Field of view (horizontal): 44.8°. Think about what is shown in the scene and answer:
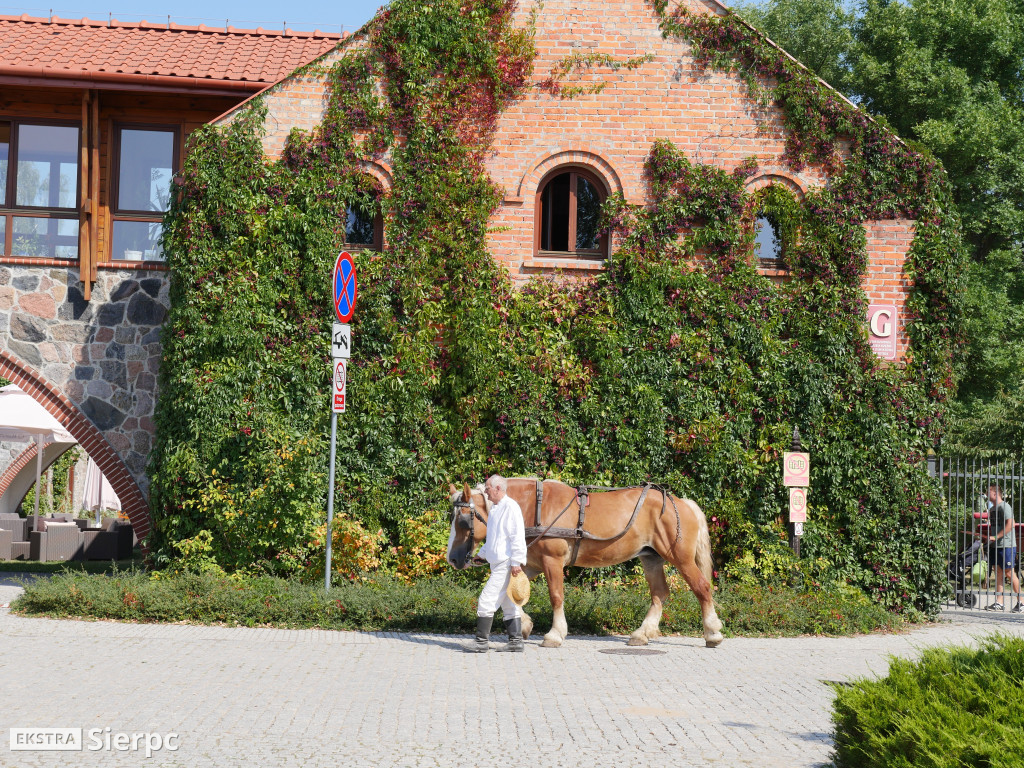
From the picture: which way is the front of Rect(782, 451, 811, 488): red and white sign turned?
toward the camera

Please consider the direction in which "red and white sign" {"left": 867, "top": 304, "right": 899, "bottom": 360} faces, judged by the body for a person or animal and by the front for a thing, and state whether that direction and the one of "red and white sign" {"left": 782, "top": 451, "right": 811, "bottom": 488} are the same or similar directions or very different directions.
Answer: same or similar directions

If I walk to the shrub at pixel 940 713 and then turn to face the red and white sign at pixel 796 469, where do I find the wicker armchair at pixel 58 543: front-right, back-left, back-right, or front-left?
front-left

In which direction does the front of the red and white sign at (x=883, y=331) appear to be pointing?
toward the camera

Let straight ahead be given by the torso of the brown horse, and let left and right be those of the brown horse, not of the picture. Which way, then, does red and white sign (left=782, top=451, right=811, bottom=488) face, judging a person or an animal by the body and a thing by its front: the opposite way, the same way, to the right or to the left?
to the left

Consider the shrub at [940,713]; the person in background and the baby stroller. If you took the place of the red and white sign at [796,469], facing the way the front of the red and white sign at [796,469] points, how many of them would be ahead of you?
1

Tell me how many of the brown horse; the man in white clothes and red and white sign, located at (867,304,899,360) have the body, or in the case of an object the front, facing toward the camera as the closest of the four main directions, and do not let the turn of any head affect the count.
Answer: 1

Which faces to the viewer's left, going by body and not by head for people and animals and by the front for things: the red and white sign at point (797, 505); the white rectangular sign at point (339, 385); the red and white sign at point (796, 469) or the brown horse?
the brown horse

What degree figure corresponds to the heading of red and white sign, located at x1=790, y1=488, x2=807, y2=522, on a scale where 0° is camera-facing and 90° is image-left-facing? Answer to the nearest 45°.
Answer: approximately 0°

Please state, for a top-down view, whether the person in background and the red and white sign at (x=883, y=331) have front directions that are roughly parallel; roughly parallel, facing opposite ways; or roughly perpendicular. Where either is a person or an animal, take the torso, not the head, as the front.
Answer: roughly perpendicular

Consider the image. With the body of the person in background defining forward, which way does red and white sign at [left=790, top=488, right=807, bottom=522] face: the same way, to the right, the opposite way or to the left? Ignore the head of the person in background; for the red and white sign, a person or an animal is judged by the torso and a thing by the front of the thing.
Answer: to the left

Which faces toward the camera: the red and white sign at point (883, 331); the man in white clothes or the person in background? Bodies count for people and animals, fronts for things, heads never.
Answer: the red and white sign

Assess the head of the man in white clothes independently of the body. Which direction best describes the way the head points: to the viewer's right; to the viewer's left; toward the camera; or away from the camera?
to the viewer's left

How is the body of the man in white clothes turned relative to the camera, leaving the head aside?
to the viewer's left
